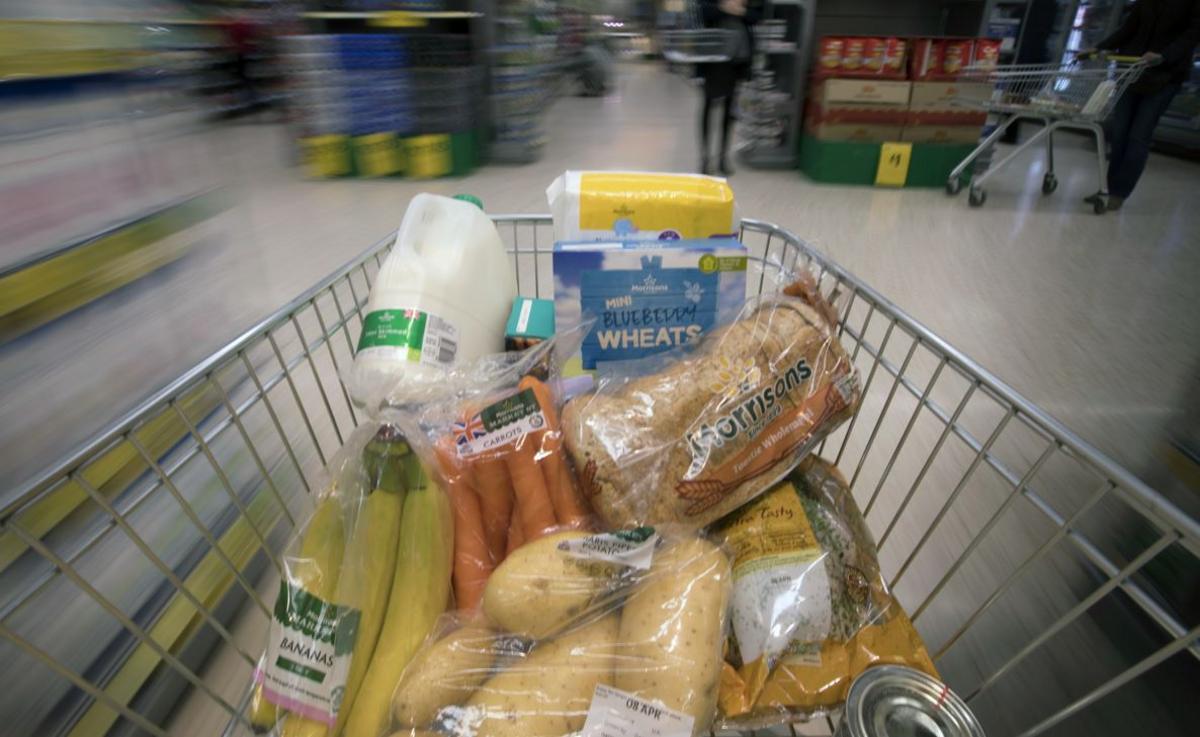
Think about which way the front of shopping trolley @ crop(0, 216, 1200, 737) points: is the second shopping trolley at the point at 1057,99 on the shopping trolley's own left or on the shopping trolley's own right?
on the shopping trolley's own right

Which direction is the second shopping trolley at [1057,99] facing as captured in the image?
to the viewer's left

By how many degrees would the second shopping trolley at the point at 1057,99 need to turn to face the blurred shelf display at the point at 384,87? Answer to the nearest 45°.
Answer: approximately 45° to its left

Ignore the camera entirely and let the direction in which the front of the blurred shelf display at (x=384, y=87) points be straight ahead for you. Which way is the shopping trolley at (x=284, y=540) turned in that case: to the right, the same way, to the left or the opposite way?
the opposite way

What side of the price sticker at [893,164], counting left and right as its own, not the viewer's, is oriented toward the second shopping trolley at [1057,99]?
left

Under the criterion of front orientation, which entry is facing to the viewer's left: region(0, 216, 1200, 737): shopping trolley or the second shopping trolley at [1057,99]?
the second shopping trolley

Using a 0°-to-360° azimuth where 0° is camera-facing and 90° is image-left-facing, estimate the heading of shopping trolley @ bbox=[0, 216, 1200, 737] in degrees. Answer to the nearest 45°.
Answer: approximately 180°

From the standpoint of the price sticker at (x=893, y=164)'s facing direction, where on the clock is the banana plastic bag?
The banana plastic bag is roughly at 12 o'clock from the price sticker.

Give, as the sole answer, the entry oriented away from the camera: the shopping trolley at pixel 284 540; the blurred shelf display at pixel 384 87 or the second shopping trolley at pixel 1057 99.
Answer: the shopping trolley
